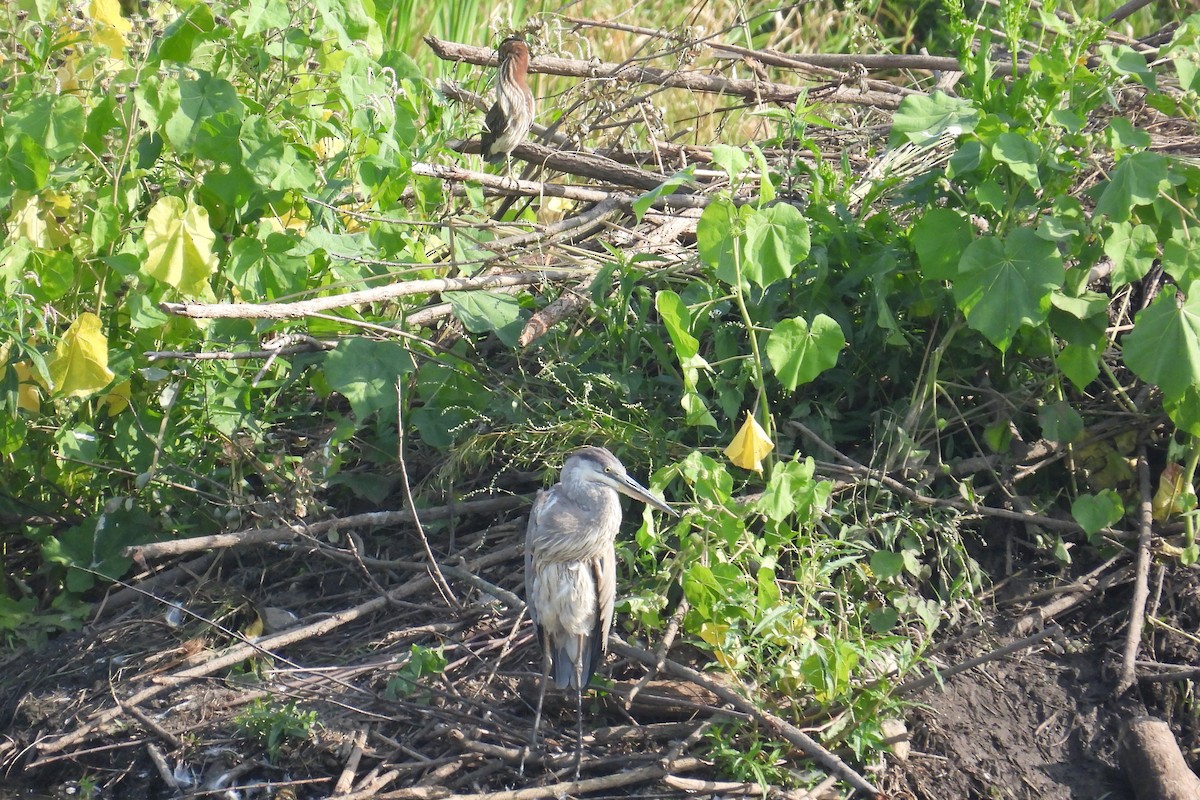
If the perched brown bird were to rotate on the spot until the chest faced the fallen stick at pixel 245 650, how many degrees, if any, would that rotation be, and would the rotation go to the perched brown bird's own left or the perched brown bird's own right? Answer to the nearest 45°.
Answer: approximately 45° to the perched brown bird's own right

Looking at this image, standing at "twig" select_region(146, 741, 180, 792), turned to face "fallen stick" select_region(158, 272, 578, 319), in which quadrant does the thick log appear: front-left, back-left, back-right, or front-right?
front-right

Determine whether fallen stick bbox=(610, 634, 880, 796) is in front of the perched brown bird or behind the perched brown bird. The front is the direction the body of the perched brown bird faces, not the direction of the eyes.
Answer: in front

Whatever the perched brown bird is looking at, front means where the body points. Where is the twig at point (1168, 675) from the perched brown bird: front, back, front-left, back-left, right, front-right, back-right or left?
front

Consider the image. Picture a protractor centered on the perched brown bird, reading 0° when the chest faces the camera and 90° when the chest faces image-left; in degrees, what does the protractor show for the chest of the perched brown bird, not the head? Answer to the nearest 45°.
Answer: approximately 315°

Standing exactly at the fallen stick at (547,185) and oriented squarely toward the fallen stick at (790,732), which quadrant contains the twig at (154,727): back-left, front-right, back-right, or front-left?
front-right

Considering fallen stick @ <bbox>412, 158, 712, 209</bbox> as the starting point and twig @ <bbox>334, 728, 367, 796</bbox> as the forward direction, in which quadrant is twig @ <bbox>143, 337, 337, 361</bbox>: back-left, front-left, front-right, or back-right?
front-right

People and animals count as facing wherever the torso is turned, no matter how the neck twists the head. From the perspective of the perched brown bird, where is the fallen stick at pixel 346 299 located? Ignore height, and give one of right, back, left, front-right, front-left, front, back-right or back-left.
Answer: front-right

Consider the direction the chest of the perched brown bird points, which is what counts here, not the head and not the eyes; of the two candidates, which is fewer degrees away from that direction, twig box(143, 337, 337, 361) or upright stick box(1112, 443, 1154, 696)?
the upright stick

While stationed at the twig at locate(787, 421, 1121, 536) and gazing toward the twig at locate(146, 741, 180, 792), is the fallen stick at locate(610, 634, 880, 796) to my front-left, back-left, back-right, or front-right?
front-left

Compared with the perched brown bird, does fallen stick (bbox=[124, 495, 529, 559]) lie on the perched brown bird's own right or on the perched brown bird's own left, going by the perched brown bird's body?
on the perched brown bird's own right

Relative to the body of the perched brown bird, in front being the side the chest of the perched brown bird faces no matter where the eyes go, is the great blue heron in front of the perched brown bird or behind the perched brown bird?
in front
